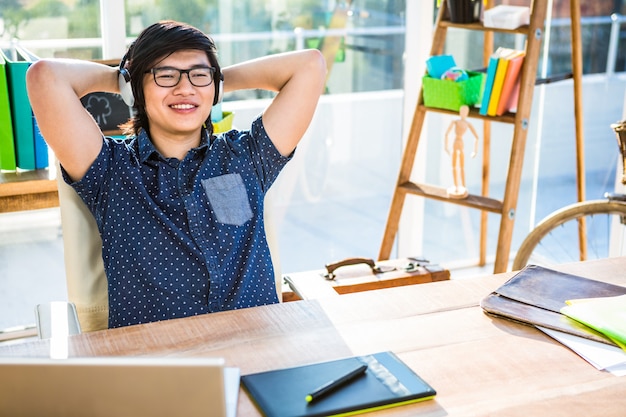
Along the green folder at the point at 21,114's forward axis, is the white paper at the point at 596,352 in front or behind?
in front

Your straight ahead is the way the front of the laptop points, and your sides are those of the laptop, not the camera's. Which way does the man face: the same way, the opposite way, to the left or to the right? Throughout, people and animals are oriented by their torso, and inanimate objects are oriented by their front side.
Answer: the opposite way

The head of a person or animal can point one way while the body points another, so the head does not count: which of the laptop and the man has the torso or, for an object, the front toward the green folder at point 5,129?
the laptop

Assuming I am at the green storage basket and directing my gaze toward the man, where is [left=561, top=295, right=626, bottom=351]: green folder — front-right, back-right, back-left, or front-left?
front-left

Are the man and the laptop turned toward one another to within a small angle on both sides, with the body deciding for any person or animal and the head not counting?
yes

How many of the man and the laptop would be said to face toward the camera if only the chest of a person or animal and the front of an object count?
1

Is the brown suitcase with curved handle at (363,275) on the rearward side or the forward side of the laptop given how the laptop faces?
on the forward side

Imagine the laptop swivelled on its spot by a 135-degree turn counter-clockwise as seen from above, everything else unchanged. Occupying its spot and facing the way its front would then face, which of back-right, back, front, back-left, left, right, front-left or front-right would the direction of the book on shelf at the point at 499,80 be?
back

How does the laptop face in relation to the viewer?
away from the camera

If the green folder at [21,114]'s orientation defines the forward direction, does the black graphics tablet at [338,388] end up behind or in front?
in front

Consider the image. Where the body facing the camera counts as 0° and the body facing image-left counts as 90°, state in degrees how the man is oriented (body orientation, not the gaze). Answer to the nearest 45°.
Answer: approximately 0°

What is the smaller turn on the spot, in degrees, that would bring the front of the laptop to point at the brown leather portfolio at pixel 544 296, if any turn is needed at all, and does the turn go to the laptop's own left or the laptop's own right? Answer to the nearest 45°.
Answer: approximately 45° to the laptop's own right
